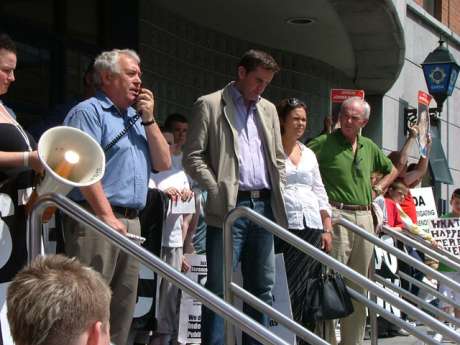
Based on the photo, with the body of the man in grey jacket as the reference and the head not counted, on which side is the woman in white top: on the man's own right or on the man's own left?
on the man's own left

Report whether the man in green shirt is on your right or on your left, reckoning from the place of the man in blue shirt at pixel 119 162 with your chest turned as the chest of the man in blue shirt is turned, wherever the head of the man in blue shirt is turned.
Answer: on your left

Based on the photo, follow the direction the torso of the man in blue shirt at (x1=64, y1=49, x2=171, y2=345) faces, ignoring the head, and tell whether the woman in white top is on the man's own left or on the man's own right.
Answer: on the man's own left

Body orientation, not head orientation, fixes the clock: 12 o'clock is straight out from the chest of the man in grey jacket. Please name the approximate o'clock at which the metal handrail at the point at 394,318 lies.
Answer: The metal handrail is roughly at 11 o'clock from the man in grey jacket.

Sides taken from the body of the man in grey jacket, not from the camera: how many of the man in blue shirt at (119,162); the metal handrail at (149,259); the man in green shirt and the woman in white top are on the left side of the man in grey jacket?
2

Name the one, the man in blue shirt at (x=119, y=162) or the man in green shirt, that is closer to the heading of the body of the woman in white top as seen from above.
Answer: the man in blue shirt

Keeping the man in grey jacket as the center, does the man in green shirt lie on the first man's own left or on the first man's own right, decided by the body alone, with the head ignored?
on the first man's own left

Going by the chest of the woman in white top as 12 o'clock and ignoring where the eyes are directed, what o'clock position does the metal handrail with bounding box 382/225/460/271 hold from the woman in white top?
The metal handrail is roughly at 9 o'clock from the woman in white top.

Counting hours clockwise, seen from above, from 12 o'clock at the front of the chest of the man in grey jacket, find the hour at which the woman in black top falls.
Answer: The woman in black top is roughly at 3 o'clock from the man in grey jacket.

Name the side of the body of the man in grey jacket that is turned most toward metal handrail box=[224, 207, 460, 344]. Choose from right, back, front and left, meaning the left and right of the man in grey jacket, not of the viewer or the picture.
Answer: front

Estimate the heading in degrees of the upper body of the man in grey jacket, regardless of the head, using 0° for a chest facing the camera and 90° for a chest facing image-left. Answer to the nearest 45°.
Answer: approximately 315°
